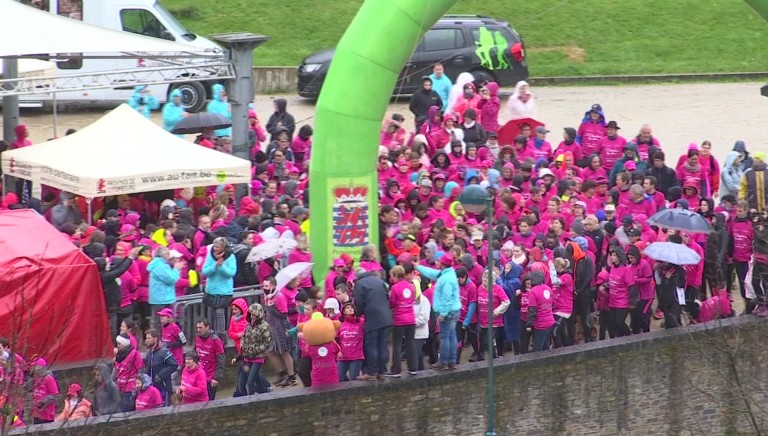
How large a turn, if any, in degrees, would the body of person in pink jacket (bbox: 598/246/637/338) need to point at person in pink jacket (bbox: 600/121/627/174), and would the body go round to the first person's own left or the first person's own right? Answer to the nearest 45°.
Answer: approximately 135° to the first person's own right

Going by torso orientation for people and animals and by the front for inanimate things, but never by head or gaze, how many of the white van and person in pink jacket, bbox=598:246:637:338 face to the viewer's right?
1

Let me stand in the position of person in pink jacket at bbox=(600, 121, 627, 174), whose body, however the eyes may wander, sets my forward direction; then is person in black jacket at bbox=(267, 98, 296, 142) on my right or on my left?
on my right

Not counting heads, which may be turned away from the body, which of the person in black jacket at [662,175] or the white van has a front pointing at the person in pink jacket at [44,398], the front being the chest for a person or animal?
the person in black jacket

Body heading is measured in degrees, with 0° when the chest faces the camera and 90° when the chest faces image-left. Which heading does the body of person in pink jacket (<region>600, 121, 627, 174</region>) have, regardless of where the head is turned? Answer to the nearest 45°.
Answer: approximately 0°

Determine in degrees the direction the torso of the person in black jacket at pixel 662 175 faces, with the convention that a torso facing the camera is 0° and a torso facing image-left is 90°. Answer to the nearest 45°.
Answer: approximately 45°
